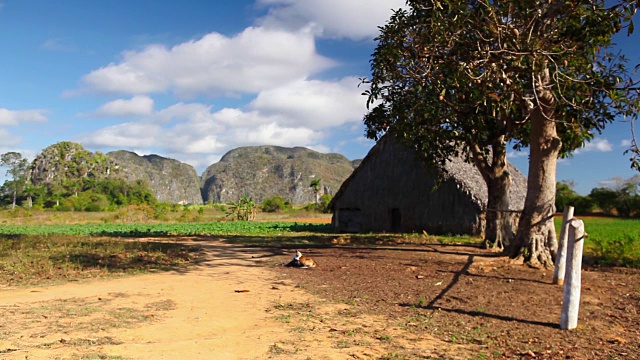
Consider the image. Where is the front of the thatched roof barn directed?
toward the camera

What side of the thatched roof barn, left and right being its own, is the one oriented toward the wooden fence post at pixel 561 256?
front

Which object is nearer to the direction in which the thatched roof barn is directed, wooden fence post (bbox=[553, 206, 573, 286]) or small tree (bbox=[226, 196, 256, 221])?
the wooden fence post

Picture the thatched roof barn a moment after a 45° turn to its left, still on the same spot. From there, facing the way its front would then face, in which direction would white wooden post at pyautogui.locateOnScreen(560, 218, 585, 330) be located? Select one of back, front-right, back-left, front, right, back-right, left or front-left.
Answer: front-right

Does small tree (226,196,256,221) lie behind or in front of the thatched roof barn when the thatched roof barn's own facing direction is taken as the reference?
behind

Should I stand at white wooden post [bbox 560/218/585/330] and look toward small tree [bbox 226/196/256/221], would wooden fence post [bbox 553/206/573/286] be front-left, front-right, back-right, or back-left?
front-right

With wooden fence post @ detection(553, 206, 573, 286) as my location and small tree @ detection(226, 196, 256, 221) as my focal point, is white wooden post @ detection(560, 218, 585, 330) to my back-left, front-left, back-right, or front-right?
back-left

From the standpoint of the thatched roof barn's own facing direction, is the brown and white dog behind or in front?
in front

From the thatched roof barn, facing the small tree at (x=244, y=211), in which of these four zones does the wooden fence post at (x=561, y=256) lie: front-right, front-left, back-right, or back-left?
back-left
